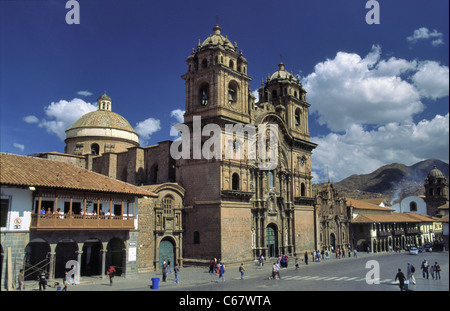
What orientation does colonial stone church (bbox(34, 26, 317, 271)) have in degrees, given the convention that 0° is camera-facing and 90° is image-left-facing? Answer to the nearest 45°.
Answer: approximately 315°
